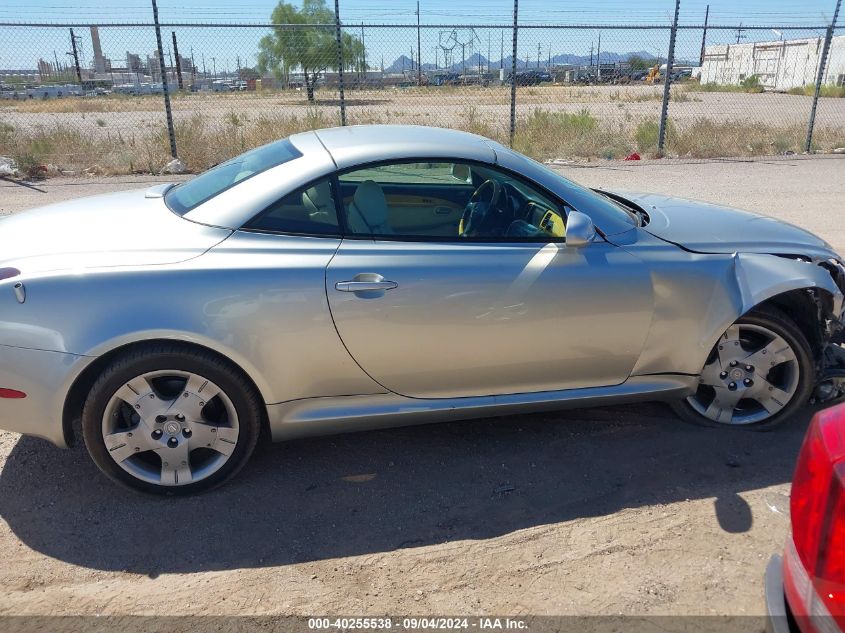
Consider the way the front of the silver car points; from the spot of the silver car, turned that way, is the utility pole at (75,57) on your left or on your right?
on your left

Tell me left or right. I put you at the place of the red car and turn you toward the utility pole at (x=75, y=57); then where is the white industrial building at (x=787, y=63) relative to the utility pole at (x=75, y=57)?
right

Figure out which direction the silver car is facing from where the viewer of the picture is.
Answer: facing to the right of the viewer

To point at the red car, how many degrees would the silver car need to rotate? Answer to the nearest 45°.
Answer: approximately 45° to its right

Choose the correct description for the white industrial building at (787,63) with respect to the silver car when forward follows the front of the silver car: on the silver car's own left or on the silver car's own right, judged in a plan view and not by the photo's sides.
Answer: on the silver car's own left

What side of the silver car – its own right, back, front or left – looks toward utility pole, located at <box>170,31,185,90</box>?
left

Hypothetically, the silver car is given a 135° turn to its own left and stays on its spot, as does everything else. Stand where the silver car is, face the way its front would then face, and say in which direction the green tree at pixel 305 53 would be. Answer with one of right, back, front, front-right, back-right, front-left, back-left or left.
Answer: front-right

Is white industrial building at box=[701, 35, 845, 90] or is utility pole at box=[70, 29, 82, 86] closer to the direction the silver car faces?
the white industrial building
